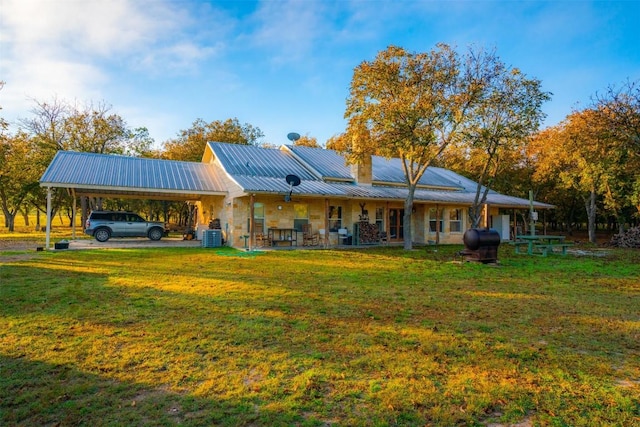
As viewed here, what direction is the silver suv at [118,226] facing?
to the viewer's right

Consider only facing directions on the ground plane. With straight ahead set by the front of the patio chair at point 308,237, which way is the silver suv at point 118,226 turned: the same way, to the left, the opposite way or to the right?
to the left

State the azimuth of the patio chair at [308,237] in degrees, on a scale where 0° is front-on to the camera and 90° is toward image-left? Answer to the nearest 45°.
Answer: approximately 315°

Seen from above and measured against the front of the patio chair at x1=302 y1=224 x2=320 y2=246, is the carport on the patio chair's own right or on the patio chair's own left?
on the patio chair's own right
